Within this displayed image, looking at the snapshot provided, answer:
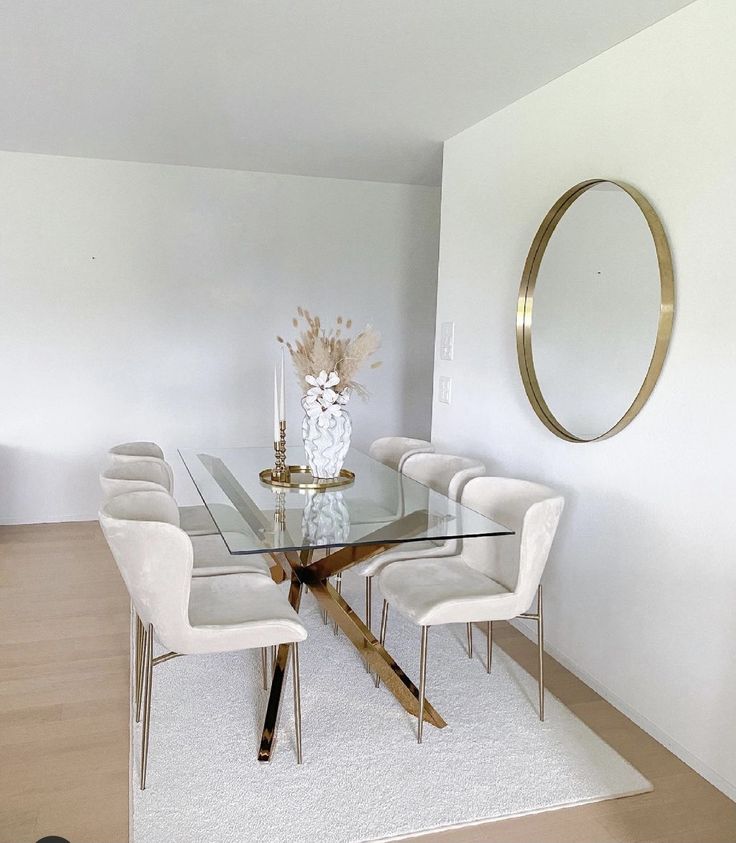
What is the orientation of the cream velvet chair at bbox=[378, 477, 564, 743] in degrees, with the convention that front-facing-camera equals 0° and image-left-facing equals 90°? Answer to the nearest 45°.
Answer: approximately 45°

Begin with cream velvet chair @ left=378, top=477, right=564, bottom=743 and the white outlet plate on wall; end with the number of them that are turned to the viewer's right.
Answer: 0

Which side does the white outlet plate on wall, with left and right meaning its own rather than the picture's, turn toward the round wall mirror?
left

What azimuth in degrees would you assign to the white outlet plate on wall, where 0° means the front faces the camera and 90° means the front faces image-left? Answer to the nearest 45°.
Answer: approximately 45°

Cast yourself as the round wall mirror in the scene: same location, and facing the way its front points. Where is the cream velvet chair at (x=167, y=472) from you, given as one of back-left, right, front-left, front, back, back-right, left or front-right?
front-right

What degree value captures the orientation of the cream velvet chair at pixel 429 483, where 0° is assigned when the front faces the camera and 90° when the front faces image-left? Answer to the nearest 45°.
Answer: approximately 45°

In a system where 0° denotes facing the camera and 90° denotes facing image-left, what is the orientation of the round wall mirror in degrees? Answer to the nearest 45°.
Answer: approximately 45°

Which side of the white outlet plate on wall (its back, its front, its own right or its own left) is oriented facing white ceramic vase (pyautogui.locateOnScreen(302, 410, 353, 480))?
front

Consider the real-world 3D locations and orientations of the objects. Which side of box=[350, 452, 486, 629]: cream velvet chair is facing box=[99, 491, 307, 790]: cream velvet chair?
front

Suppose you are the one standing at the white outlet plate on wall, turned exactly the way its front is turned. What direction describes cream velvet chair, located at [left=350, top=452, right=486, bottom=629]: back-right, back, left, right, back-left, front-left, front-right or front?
front-left
